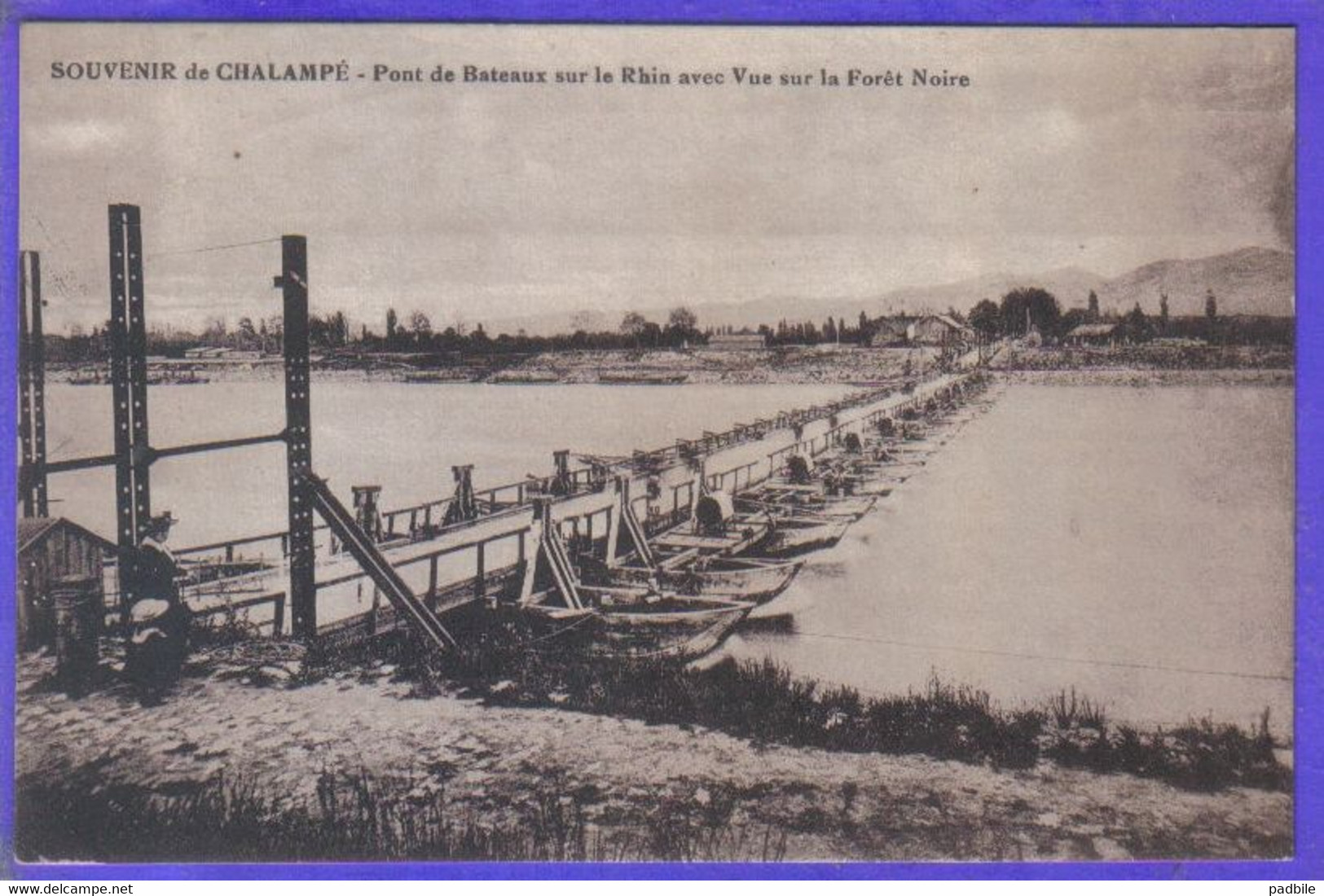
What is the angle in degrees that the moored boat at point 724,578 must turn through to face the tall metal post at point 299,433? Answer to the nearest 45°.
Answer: approximately 180°

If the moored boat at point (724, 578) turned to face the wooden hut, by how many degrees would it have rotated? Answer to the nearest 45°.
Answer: approximately 180°

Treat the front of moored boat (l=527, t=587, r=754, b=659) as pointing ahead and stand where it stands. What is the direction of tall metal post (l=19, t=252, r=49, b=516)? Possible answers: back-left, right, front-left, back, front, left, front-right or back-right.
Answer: back

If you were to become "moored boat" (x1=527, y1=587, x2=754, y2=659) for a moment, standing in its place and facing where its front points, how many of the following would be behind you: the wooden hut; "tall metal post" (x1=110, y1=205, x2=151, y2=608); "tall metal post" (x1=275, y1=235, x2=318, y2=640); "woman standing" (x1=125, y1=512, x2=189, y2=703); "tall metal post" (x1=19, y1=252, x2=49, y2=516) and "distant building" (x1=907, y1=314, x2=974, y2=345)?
5

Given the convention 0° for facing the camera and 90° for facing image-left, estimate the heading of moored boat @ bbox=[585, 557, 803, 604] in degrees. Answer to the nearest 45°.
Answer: approximately 270°

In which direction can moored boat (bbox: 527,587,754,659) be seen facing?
to the viewer's right
